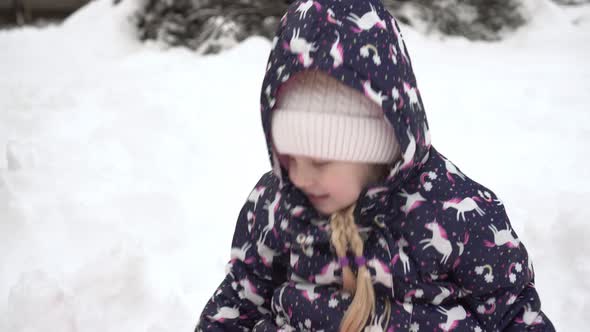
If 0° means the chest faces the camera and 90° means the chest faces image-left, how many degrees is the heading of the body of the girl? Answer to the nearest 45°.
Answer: approximately 45°
